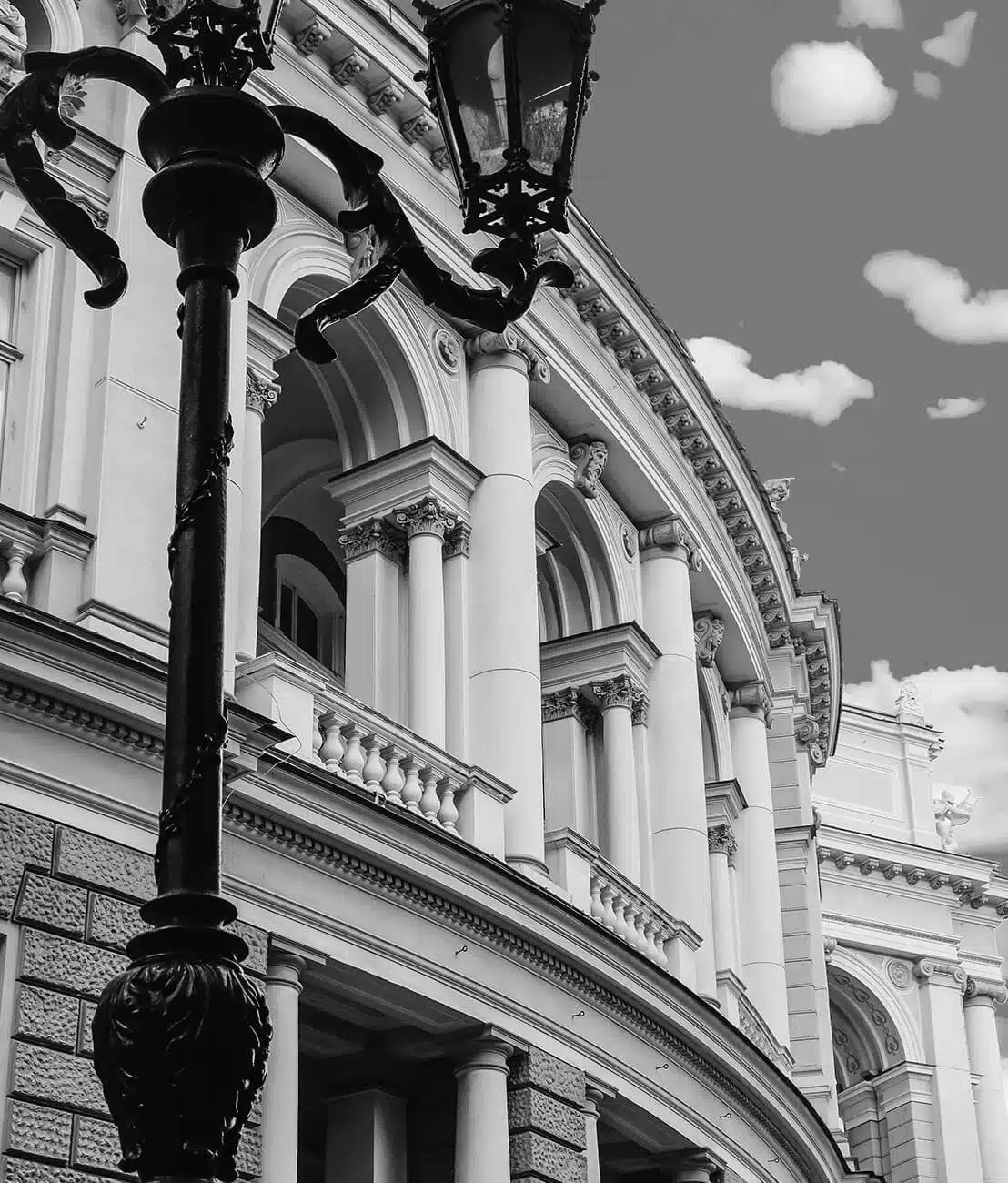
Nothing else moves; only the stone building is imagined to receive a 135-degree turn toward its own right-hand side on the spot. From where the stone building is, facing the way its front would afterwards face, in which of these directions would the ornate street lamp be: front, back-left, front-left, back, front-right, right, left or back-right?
left
